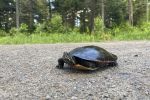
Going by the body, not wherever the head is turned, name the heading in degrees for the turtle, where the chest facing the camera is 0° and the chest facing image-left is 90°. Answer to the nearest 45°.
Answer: approximately 90°
